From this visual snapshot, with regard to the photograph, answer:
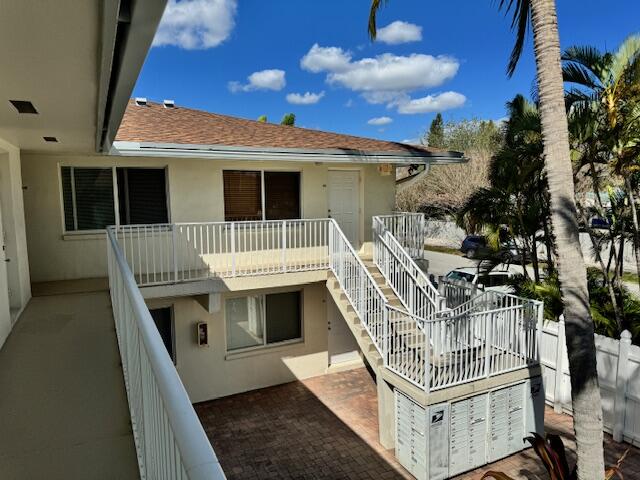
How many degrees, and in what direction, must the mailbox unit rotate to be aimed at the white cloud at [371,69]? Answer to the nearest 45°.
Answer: approximately 135° to its left

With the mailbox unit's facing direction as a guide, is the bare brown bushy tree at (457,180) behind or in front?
behind

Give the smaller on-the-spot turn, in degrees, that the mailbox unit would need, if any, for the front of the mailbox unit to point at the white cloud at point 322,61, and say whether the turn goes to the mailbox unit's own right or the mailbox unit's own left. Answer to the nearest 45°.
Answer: approximately 180°

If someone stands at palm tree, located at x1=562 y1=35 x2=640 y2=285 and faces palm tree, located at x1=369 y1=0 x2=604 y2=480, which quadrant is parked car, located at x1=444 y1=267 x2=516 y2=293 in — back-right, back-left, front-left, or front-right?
back-right

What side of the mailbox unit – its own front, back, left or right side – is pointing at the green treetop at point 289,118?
back

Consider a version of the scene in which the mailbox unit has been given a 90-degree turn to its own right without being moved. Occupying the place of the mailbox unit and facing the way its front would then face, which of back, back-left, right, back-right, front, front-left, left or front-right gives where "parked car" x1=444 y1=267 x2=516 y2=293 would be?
back-right

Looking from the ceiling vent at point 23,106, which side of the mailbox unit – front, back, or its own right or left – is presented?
right

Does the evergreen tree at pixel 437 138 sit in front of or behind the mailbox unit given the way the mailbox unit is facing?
behind

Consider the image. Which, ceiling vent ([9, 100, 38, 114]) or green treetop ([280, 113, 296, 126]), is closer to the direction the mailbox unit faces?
the ceiling vent
